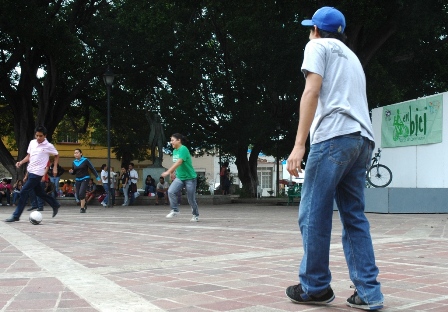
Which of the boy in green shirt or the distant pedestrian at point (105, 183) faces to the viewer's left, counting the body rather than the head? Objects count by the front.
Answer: the boy in green shirt

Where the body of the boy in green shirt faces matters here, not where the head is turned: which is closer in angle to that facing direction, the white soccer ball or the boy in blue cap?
the white soccer ball

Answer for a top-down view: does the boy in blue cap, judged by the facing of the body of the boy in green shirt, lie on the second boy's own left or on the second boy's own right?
on the second boy's own left

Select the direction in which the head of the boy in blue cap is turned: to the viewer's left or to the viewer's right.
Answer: to the viewer's left

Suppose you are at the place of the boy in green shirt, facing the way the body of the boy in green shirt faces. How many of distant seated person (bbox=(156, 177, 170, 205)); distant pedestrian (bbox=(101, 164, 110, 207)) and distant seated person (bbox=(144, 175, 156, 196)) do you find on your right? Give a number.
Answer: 3

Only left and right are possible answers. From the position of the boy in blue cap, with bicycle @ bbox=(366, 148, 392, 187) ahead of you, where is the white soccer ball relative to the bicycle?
left

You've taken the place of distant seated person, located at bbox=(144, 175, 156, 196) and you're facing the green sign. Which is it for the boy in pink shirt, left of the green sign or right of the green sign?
right
